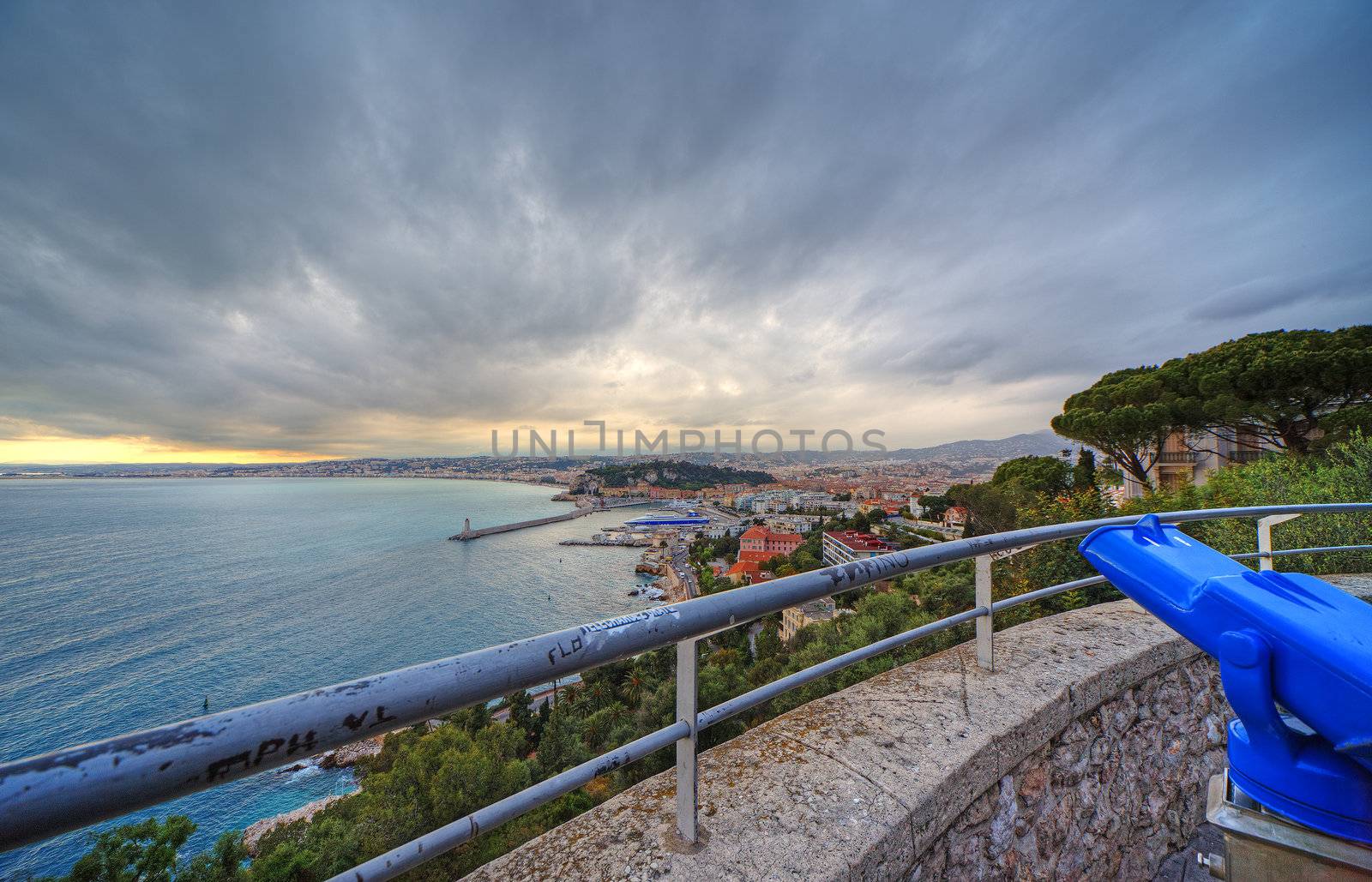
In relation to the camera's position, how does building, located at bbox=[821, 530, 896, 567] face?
facing the viewer and to the left of the viewer

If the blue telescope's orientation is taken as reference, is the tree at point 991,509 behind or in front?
in front

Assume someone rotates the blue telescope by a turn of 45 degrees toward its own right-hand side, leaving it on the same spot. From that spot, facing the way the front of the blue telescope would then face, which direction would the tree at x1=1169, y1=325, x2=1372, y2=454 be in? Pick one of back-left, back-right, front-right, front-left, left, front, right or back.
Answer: front

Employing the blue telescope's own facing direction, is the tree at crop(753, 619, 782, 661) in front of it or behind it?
in front

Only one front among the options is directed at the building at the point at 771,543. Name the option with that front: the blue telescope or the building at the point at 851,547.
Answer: the blue telescope

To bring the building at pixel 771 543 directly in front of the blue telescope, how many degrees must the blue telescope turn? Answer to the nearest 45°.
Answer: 0° — it already faces it

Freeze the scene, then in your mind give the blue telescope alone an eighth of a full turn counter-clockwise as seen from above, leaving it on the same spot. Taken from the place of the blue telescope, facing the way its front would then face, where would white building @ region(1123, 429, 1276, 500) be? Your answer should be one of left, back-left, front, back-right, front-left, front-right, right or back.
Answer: right

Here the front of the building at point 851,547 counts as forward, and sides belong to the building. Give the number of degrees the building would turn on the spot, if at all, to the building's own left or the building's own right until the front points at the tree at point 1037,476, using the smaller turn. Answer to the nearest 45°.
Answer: approximately 90° to the building's own left

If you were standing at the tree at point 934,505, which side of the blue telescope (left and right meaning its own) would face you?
front

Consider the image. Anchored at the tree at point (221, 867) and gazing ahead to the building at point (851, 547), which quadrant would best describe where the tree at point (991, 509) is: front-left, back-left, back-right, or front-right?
front-right

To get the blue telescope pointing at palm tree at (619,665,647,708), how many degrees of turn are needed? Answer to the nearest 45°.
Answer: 0° — it already faces it

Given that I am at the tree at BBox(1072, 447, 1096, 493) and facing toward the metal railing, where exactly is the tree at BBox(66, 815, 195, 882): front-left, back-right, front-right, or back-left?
front-right

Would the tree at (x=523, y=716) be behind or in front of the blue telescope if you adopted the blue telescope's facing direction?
in front

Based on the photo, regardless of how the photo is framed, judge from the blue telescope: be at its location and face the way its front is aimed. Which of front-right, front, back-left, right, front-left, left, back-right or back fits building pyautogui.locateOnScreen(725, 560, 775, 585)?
front

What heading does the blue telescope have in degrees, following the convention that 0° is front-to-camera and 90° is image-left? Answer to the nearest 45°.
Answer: approximately 135°

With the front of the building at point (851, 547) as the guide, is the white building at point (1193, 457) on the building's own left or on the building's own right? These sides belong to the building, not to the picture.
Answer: on the building's own left
